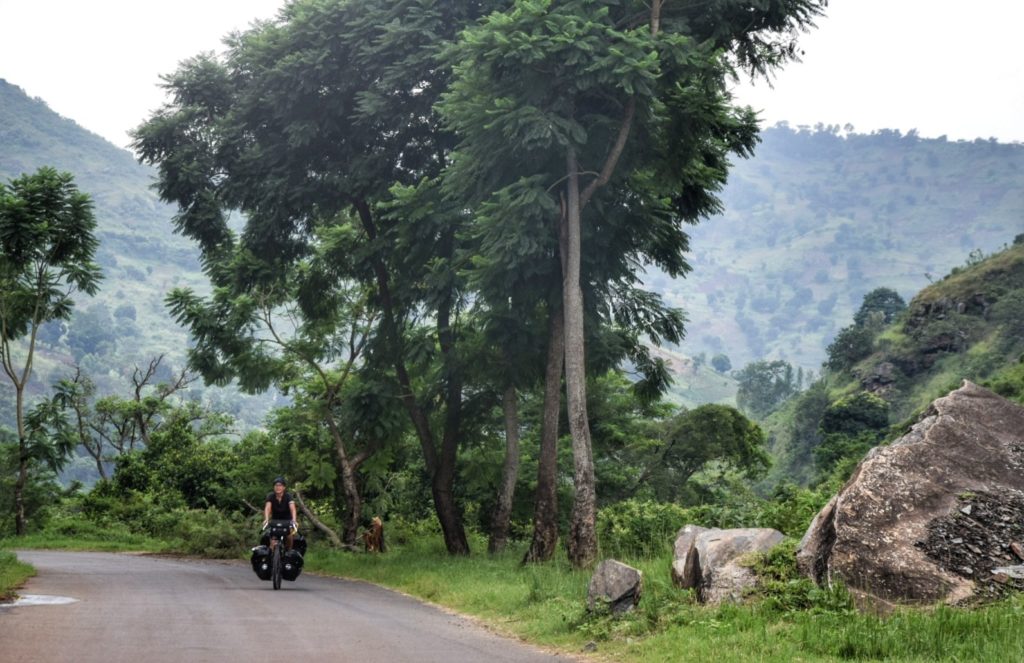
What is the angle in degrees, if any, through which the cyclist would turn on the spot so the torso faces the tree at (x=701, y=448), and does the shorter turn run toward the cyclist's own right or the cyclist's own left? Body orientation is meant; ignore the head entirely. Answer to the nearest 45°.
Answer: approximately 135° to the cyclist's own left

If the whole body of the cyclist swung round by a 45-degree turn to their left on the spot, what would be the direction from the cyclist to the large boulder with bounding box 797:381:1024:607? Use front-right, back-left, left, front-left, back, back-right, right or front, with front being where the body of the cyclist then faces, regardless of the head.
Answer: front

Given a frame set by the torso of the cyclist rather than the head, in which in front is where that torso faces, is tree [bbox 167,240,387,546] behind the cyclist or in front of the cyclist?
behind

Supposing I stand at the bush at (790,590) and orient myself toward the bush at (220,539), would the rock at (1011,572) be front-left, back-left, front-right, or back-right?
back-right

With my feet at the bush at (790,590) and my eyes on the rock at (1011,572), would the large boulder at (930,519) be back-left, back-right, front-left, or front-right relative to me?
front-left

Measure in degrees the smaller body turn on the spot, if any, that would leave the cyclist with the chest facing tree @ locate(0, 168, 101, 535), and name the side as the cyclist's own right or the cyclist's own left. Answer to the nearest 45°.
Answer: approximately 135° to the cyclist's own right

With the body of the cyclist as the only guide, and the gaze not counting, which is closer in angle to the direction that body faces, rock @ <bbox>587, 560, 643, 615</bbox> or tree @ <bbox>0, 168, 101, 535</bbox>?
the rock

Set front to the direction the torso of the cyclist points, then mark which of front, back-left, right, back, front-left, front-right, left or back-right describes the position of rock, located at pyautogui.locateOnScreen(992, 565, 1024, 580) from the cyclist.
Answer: front-left

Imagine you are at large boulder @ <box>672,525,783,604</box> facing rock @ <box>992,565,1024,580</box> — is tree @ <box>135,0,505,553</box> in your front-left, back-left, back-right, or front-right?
back-left

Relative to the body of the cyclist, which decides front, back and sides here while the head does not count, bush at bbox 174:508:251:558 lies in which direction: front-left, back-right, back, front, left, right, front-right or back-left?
back

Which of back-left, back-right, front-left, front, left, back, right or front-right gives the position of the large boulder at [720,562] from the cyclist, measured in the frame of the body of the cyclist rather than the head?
front-left

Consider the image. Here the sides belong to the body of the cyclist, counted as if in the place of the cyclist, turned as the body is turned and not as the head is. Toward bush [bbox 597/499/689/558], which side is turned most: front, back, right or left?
left

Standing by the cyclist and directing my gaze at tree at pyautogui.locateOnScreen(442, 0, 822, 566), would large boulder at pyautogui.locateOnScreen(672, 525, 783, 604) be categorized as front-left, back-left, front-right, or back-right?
front-right

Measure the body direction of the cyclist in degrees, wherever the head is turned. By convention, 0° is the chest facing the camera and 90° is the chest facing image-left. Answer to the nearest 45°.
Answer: approximately 0°

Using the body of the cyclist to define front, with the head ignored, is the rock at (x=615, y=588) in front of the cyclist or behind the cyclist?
in front
